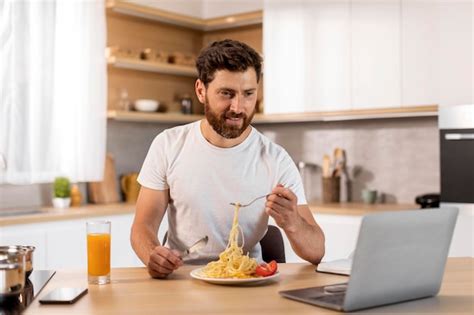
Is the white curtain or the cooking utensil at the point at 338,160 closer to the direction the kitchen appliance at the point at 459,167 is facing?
the white curtain

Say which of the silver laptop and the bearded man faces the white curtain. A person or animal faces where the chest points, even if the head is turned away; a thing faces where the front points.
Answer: the silver laptop

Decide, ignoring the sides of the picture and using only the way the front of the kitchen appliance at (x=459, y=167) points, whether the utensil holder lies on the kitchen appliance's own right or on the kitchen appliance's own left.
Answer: on the kitchen appliance's own right

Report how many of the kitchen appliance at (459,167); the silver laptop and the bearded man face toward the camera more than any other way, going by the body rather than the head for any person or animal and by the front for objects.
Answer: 2

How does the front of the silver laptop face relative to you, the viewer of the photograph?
facing away from the viewer and to the left of the viewer

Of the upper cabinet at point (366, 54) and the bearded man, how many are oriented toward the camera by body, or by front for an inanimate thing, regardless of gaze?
2

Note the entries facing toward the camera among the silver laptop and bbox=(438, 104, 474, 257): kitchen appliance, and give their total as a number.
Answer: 1

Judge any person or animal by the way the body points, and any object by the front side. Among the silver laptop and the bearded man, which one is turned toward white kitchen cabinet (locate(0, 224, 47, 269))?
the silver laptop

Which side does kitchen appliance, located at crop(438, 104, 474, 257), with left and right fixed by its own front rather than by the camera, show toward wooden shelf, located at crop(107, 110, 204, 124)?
right

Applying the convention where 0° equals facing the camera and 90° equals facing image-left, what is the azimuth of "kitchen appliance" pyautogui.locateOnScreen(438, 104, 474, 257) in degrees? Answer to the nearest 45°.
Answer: approximately 0°
